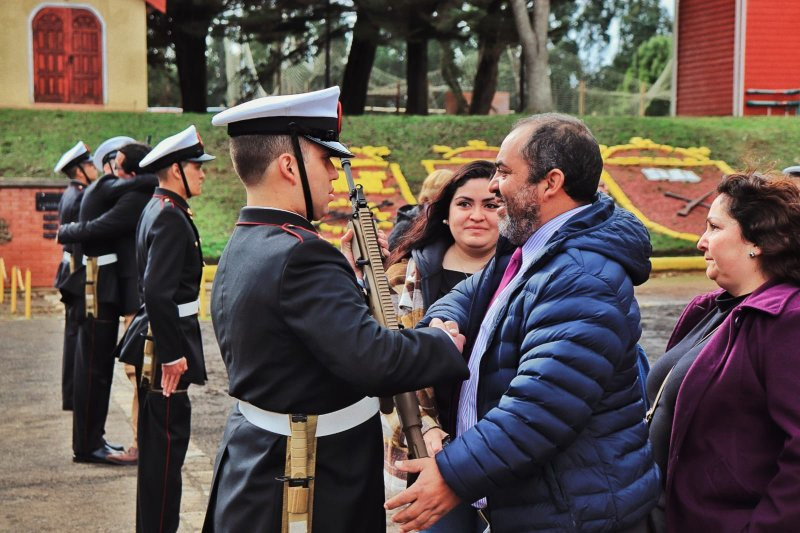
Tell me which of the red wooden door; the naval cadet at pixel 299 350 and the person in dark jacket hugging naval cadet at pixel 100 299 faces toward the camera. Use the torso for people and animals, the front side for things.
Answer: the red wooden door

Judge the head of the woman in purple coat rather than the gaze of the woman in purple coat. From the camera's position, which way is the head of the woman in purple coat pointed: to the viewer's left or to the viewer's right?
to the viewer's left

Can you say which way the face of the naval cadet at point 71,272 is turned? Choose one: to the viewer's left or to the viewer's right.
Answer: to the viewer's right

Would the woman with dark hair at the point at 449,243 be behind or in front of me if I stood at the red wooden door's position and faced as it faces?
in front

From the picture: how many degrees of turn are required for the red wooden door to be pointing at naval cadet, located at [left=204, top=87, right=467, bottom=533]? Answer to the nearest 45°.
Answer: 0° — it already faces them

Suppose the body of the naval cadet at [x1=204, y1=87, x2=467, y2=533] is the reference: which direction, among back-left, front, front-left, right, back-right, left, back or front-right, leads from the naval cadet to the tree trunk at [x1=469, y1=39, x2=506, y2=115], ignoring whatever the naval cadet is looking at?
front-left

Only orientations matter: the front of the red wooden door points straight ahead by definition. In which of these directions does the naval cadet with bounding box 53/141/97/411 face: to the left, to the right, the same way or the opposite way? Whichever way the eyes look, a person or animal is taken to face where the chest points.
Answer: to the left

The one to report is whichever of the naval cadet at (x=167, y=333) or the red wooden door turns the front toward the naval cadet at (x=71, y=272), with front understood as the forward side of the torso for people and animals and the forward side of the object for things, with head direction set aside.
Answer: the red wooden door

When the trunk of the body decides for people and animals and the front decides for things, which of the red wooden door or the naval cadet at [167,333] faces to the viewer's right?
the naval cadet

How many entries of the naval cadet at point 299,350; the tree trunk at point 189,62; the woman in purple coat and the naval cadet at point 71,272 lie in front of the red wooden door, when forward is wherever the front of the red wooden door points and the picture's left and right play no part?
3

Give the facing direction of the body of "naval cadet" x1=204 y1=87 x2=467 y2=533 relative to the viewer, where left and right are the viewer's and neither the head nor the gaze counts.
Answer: facing away from the viewer and to the right of the viewer
